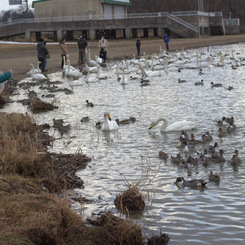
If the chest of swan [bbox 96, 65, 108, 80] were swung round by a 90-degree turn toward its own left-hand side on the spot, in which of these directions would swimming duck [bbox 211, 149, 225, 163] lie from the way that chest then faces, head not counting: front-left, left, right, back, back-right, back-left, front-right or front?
front

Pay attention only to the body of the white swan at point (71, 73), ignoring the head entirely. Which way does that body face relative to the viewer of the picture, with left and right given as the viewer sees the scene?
facing to the left of the viewer

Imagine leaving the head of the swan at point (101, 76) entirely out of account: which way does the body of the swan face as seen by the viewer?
to the viewer's left

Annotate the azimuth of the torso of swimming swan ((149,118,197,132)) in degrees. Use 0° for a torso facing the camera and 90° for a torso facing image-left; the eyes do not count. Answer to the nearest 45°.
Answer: approximately 90°

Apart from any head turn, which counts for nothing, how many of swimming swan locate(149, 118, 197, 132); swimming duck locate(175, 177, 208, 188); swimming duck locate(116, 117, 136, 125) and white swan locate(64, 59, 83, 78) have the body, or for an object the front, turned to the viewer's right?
1

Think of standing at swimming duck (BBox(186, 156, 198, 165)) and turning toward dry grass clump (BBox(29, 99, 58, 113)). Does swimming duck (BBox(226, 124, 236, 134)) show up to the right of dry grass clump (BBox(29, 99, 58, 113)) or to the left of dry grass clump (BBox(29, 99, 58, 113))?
right

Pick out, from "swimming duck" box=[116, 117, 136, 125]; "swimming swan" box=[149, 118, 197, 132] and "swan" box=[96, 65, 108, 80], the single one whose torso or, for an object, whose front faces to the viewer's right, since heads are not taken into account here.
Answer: the swimming duck

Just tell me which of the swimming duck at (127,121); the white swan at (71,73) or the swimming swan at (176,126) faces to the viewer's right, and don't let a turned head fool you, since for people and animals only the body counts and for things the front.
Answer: the swimming duck

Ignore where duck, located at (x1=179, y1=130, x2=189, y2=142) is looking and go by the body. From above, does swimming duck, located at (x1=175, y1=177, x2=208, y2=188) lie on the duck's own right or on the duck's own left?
on the duck's own left
